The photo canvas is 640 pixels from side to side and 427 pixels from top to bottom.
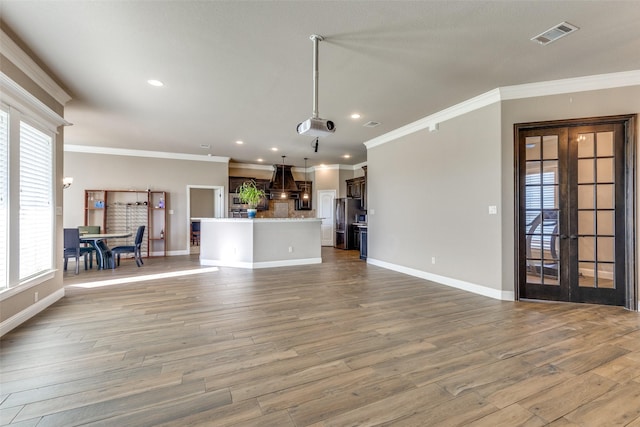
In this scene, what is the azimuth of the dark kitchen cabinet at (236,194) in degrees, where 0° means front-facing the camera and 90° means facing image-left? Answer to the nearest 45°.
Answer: approximately 0°

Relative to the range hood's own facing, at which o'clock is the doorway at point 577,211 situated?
The doorway is roughly at 11 o'clock from the range hood.

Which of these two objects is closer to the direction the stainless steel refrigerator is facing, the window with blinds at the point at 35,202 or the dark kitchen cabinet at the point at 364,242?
the window with blinds

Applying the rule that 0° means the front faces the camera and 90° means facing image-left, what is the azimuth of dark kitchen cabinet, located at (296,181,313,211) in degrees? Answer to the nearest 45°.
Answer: approximately 0°

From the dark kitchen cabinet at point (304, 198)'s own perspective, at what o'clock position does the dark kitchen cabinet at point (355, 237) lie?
the dark kitchen cabinet at point (355, 237) is roughly at 10 o'clock from the dark kitchen cabinet at point (304, 198).

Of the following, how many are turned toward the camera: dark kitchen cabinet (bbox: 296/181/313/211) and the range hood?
2

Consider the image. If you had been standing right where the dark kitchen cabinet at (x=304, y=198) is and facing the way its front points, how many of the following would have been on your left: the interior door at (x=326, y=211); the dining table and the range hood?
1

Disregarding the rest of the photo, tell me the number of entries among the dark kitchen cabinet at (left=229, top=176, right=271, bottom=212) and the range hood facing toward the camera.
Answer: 2

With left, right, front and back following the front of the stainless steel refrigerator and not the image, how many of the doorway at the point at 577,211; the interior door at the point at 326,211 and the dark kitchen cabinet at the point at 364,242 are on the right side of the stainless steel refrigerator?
1

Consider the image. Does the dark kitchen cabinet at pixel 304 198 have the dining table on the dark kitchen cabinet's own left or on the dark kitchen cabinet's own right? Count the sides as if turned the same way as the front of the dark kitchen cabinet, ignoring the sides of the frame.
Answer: on the dark kitchen cabinet's own right

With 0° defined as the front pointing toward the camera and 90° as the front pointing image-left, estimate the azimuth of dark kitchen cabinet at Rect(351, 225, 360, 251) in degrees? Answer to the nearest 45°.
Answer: approximately 45°

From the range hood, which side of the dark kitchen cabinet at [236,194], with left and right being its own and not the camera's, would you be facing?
left

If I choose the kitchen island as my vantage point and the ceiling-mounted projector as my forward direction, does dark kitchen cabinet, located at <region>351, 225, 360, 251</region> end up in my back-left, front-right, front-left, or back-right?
back-left

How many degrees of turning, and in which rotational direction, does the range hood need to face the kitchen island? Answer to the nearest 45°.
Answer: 0° — it already faces it
